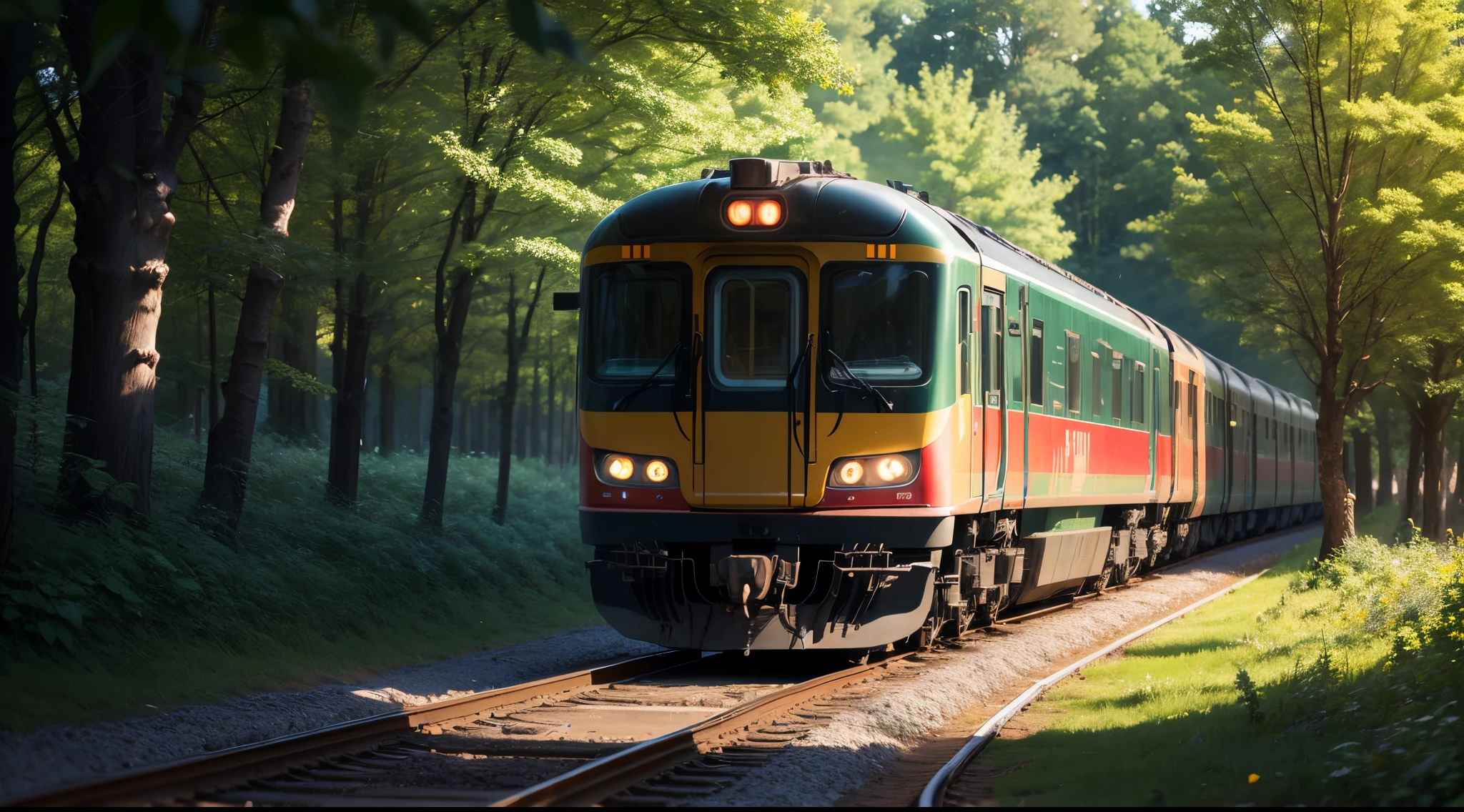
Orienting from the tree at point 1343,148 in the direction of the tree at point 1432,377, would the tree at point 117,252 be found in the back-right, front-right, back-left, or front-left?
back-left

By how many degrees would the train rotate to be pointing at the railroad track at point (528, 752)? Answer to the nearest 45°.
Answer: approximately 45° to its left

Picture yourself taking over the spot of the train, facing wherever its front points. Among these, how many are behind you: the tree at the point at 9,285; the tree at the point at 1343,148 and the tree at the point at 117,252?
1

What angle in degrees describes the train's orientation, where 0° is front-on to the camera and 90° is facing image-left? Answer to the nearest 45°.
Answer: approximately 45°

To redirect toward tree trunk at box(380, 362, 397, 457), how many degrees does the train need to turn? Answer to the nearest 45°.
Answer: approximately 90° to its right

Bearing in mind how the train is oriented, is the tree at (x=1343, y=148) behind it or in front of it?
behind

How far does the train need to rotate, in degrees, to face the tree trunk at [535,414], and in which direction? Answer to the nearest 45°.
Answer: approximately 135° to its right

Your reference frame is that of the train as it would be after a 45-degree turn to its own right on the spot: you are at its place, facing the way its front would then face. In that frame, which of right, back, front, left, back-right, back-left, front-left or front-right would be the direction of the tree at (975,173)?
right

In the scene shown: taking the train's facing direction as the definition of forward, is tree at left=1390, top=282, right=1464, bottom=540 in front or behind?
behind
